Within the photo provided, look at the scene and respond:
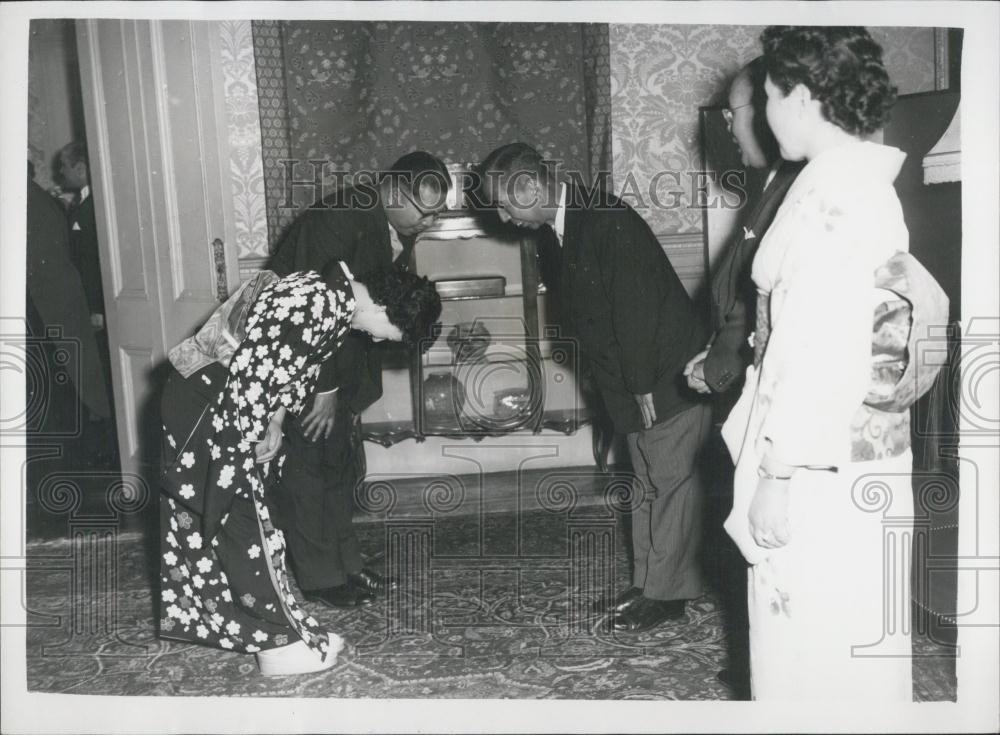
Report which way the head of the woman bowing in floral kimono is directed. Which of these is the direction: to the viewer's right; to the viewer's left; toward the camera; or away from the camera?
to the viewer's right

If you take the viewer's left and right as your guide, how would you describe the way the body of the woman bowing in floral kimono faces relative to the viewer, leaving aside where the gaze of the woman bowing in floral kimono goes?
facing to the right of the viewer

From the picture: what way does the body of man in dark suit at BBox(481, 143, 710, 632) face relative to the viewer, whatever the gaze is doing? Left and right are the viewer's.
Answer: facing to the left of the viewer

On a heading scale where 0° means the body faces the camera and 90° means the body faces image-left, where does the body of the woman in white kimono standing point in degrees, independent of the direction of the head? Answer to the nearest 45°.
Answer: approximately 90°

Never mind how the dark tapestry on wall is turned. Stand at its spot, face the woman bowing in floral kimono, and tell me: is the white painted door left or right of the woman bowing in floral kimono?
right

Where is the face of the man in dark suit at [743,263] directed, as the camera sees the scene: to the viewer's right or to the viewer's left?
to the viewer's left

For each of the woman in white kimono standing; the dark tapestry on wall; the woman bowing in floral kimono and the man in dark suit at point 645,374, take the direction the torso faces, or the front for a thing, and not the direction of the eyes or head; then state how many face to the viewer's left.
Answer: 2

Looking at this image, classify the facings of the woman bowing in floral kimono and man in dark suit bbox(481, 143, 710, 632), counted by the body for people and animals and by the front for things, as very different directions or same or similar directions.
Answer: very different directions

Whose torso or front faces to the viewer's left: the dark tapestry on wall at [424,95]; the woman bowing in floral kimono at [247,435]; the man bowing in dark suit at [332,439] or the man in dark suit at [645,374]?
the man in dark suit
